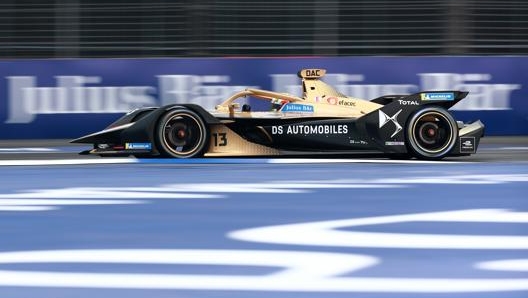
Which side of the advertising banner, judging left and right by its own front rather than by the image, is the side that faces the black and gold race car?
front

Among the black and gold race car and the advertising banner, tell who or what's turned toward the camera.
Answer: the advertising banner

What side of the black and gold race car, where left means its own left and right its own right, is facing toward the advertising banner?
right

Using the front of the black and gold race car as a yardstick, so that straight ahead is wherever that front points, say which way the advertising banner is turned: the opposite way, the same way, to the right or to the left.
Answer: to the left

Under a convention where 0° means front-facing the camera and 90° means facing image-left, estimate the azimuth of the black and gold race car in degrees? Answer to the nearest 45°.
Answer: approximately 90°

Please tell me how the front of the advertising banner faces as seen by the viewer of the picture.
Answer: facing the viewer

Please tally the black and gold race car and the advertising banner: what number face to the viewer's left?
1
